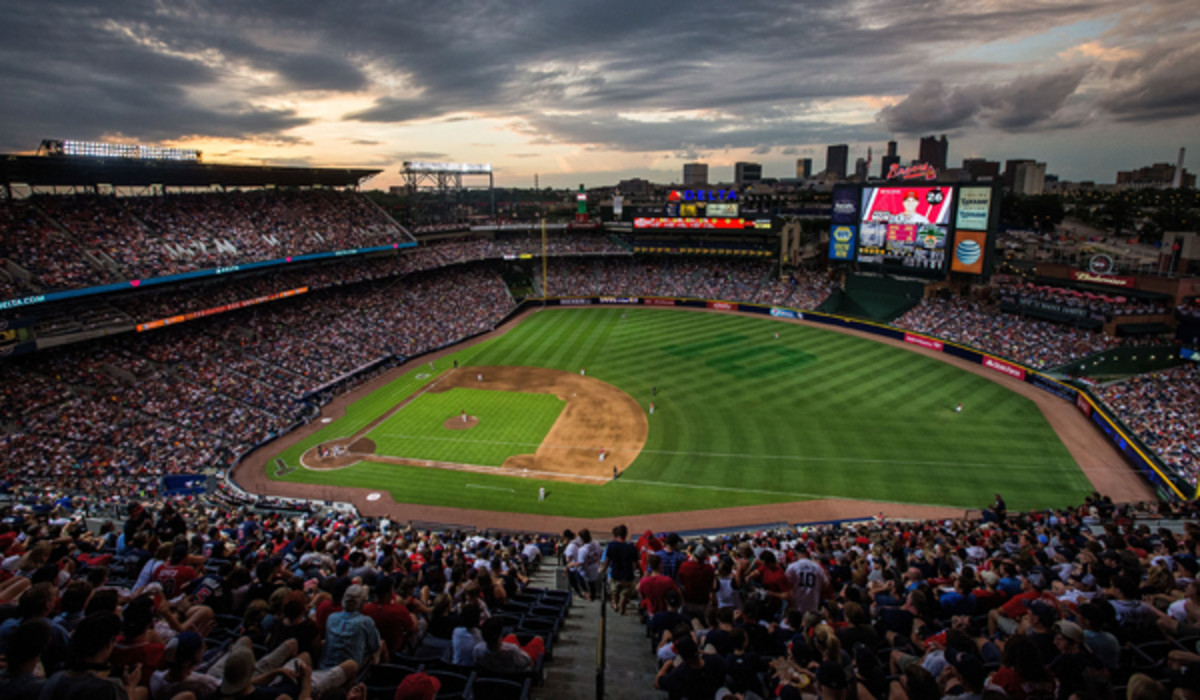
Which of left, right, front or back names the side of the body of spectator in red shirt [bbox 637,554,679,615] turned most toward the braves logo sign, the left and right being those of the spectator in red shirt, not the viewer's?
front

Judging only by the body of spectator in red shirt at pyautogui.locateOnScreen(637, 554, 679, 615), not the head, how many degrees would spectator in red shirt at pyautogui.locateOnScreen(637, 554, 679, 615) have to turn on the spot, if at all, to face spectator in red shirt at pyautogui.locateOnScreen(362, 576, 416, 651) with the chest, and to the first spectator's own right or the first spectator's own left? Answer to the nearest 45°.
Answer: approximately 135° to the first spectator's own left

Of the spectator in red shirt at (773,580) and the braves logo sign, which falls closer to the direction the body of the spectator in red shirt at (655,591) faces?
the braves logo sign

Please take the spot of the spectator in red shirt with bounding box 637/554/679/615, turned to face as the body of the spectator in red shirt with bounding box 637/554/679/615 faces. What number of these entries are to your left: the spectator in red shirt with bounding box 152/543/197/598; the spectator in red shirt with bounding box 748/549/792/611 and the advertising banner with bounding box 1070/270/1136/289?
1

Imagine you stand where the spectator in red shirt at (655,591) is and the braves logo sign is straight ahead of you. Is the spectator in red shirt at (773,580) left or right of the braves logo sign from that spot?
right

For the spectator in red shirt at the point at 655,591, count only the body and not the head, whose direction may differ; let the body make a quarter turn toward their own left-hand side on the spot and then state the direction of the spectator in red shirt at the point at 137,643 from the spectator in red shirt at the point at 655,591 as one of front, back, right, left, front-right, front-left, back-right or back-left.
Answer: front-left

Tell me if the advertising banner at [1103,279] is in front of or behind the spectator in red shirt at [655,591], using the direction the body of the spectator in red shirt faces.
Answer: in front

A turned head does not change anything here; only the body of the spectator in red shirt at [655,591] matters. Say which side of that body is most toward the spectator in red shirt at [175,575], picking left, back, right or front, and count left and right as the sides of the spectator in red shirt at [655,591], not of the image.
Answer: left

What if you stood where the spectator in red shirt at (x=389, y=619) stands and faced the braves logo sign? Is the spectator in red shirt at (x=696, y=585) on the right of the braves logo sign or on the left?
right

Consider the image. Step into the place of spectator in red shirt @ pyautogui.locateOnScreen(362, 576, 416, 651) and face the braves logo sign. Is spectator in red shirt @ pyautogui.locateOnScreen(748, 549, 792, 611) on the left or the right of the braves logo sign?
right

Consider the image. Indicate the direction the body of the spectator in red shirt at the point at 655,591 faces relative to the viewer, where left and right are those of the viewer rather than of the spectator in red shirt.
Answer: facing away from the viewer

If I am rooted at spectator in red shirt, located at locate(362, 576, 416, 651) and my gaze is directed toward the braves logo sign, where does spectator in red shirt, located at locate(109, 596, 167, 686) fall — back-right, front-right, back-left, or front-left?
back-left

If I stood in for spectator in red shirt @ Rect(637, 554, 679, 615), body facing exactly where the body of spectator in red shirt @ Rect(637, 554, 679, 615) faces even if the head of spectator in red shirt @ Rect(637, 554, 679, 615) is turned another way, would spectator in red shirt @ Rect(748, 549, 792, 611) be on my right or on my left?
on my right
